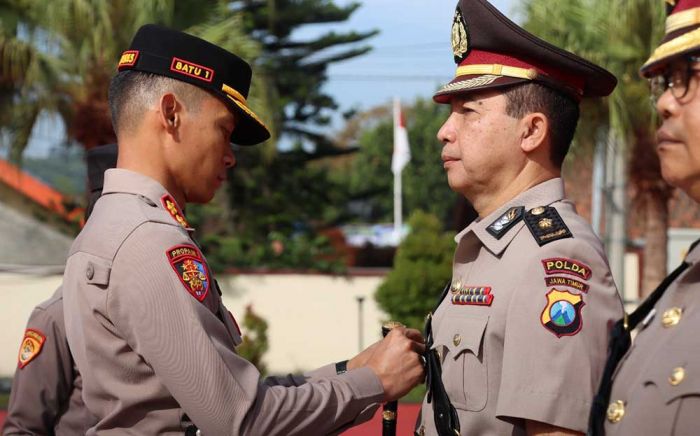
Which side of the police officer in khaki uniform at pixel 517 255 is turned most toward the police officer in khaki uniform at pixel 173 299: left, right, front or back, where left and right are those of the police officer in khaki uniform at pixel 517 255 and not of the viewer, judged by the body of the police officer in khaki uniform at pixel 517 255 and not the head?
front

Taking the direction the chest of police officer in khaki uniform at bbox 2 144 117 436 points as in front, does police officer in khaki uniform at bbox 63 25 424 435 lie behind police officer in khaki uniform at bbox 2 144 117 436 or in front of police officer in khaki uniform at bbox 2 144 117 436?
in front

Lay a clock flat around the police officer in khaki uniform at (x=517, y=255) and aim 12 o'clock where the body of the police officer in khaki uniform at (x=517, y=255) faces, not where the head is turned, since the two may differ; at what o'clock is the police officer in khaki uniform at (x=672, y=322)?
the police officer in khaki uniform at (x=672, y=322) is roughly at 8 o'clock from the police officer in khaki uniform at (x=517, y=255).

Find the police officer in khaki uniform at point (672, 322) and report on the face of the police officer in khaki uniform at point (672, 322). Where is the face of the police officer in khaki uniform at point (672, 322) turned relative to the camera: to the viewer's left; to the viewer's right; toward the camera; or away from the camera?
to the viewer's left

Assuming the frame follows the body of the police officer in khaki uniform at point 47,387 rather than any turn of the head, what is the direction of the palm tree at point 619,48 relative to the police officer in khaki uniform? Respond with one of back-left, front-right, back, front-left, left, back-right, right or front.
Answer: left

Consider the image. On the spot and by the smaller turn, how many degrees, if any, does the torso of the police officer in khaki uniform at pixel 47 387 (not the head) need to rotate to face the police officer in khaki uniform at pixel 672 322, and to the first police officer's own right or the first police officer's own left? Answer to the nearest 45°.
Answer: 0° — they already face them

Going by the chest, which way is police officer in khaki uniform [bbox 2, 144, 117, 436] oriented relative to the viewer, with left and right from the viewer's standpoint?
facing the viewer and to the right of the viewer

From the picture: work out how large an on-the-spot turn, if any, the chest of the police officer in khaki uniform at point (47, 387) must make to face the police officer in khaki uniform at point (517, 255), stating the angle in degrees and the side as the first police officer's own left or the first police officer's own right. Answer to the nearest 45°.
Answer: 0° — they already face them

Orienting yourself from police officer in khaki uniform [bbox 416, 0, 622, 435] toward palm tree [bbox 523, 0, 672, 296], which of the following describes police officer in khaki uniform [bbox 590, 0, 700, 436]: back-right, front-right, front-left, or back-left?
back-right

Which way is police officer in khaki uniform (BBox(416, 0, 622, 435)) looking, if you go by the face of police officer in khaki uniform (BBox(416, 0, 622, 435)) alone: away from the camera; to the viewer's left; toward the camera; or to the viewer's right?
to the viewer's left

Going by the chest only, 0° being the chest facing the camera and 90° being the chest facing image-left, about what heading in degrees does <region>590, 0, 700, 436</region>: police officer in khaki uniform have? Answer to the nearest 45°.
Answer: approximately 45°

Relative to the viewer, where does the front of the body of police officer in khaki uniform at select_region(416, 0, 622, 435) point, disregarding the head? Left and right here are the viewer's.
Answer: facing to the left of the viewer

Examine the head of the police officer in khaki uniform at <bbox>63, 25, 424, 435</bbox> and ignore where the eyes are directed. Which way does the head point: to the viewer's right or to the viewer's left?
to the viewer's right

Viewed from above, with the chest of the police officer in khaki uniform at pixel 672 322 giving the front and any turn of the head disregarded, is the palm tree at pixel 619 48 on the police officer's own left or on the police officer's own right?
on the police officer's own right

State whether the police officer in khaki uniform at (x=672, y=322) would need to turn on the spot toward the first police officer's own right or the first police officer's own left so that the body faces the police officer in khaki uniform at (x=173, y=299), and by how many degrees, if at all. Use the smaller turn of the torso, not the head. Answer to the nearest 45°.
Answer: approximately 45° to the first police officer's own right
